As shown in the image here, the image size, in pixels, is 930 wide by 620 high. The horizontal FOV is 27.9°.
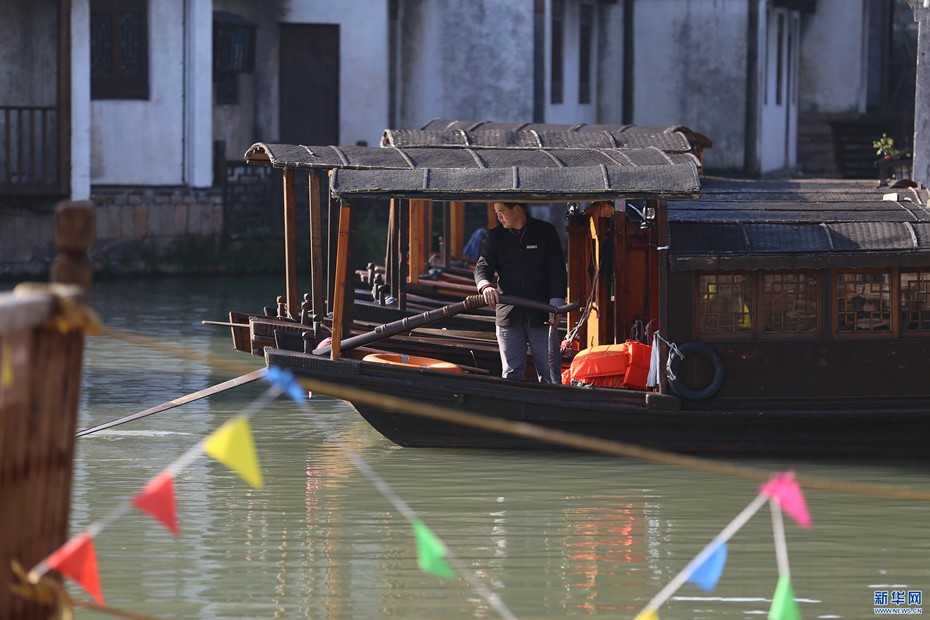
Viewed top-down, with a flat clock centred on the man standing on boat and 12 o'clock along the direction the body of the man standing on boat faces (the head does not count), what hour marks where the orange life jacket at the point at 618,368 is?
The orange life jacket is roughly at 8 o'clock from the man standing on boat.

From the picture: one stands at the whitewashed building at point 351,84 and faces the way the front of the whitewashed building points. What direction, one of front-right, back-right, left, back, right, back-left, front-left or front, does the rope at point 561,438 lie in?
front

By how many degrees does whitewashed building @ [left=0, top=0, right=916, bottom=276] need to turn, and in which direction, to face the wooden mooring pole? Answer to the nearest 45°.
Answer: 0° — it already faces it

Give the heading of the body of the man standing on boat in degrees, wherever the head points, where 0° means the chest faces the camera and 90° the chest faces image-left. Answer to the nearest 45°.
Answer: approximately 45°

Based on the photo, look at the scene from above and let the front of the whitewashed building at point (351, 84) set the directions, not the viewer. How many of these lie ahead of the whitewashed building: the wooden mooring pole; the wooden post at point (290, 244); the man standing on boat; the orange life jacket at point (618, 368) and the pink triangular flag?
5

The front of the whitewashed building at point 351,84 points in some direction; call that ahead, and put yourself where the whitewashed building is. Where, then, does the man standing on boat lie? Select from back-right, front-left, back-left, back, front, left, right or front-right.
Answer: front

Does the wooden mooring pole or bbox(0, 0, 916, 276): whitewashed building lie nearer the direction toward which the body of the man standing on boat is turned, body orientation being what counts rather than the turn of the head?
the wooden mooring pole

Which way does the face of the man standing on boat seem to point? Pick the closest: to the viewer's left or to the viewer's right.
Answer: to the viewer's left

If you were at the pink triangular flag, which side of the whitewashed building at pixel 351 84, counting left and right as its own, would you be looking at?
front

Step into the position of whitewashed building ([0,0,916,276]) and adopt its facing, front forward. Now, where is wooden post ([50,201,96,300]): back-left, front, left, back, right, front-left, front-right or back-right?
front

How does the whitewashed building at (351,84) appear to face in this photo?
toward the camera

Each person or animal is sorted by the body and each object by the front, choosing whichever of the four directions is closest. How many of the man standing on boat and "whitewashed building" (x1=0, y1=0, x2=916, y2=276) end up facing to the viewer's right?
0

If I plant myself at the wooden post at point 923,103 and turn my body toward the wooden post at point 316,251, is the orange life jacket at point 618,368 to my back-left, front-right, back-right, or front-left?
front-left

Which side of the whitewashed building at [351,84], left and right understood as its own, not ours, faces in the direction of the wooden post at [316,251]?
front
